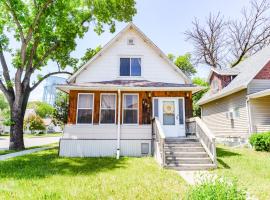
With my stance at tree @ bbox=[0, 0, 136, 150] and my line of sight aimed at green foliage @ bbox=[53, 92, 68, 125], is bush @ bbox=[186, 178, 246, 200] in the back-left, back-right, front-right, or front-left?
back-right

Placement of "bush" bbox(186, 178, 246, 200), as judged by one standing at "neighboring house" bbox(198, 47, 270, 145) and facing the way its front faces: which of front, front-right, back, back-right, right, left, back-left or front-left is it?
front-right

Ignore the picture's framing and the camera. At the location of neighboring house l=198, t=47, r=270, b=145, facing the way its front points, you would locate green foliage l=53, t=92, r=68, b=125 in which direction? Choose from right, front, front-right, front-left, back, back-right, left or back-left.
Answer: back-right

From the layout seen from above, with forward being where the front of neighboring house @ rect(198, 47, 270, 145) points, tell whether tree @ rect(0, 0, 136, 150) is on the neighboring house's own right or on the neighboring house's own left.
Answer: on the neighboring house's own right

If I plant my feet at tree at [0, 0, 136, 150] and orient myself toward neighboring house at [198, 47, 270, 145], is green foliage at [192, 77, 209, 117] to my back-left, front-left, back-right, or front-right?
front-left

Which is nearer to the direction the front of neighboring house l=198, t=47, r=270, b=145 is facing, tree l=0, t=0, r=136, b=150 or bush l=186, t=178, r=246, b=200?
the bush

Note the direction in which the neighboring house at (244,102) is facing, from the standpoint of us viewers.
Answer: facing the viewer and to the right of the viewer

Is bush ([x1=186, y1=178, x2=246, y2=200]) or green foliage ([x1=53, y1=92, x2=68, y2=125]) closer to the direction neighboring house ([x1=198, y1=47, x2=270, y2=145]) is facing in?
the bush
